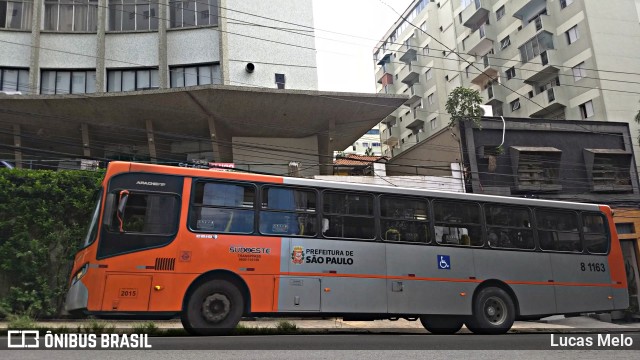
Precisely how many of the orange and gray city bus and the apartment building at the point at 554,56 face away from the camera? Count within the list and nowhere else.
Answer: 0

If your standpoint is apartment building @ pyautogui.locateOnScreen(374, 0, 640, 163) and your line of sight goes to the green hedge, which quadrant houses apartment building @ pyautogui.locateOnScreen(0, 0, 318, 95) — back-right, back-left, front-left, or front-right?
front-right

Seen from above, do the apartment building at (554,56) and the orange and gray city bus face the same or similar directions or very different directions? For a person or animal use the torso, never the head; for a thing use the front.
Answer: same or similar directions

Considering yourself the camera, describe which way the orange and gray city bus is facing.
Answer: facing to the left of the viewer

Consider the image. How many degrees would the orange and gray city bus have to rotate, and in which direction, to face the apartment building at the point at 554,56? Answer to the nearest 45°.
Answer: approximately 135° to its right

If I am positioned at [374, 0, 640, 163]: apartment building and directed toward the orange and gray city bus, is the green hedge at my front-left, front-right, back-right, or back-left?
front-right

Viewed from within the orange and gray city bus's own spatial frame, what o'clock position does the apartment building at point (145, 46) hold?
The apartment building is roughly at 2 o'clock from the orange and gray city bus.

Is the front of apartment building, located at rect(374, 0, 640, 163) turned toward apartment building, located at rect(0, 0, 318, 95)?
yes

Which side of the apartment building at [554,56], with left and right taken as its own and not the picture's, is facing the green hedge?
front

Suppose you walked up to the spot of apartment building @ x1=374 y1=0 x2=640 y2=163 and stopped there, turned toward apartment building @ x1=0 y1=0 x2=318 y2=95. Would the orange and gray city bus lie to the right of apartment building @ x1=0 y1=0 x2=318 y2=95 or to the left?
left

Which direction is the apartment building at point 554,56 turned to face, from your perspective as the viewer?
facing the viewer and to the left of the viewer
